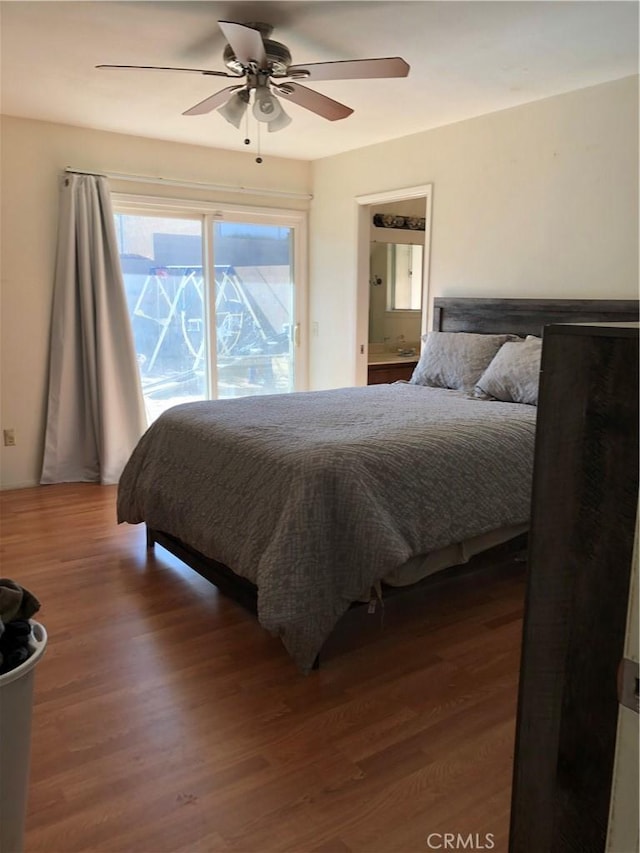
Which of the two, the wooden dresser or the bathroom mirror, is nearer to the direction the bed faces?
the wooden dresser

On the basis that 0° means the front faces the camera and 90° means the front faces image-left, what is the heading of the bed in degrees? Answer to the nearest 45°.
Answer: approximately 45°

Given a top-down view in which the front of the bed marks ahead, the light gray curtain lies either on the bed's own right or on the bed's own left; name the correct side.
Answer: on the bed's own right

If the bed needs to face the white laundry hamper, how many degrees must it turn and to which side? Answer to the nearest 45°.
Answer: approximately 45° to its left

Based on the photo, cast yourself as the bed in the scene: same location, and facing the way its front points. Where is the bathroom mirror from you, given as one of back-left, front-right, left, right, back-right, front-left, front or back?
back-right

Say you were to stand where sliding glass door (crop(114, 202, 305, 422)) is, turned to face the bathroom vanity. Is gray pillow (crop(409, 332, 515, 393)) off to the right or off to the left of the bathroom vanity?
right

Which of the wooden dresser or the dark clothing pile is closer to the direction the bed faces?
the dark clothing pile
